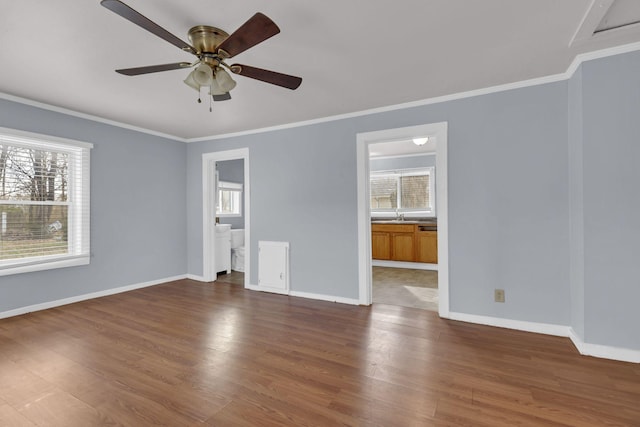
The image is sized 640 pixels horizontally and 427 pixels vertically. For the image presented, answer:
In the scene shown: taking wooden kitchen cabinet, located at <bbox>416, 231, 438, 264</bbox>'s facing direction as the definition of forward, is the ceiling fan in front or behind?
in front

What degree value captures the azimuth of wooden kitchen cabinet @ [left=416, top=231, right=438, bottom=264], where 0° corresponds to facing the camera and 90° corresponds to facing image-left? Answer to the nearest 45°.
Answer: approximately 0°

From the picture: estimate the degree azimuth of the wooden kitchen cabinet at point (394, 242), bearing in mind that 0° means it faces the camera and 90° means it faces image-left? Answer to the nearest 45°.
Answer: approximately 0°

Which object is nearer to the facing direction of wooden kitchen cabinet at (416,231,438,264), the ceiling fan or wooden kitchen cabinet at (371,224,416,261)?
the ceiling fan

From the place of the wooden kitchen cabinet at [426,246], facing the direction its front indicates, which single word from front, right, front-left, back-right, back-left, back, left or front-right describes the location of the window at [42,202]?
front-right

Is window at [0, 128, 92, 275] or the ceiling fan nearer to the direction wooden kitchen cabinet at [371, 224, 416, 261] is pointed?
the ceiling fan

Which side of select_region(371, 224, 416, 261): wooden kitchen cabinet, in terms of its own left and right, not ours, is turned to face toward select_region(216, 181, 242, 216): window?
right

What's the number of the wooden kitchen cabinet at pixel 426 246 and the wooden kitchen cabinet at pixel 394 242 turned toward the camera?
2

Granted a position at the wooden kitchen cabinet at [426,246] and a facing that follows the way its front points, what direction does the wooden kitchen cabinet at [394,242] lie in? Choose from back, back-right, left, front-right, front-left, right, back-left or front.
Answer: right

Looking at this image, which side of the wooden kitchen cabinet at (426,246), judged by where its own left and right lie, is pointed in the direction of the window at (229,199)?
right

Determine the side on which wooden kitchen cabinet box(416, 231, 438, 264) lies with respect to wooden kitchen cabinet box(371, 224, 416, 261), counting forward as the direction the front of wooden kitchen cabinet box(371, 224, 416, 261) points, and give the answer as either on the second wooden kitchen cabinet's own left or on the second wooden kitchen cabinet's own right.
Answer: on the second wooden kitchen cabinet's own left
